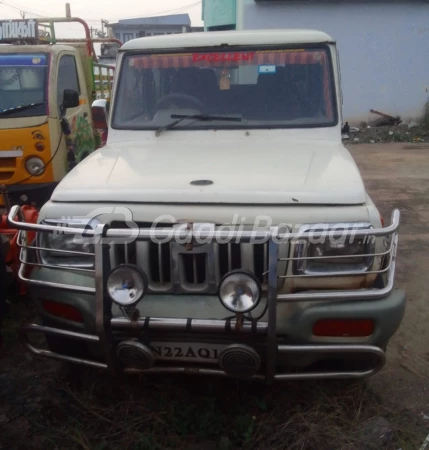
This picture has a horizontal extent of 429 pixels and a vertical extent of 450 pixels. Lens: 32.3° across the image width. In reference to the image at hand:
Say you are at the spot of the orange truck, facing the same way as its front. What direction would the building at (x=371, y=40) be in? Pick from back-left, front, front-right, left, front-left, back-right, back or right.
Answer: back

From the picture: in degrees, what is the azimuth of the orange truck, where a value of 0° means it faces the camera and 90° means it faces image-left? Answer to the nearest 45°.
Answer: approximately 45°

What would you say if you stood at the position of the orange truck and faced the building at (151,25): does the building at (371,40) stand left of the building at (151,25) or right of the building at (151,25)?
right

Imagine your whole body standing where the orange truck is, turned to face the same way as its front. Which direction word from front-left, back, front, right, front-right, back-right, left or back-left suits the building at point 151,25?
back-right
